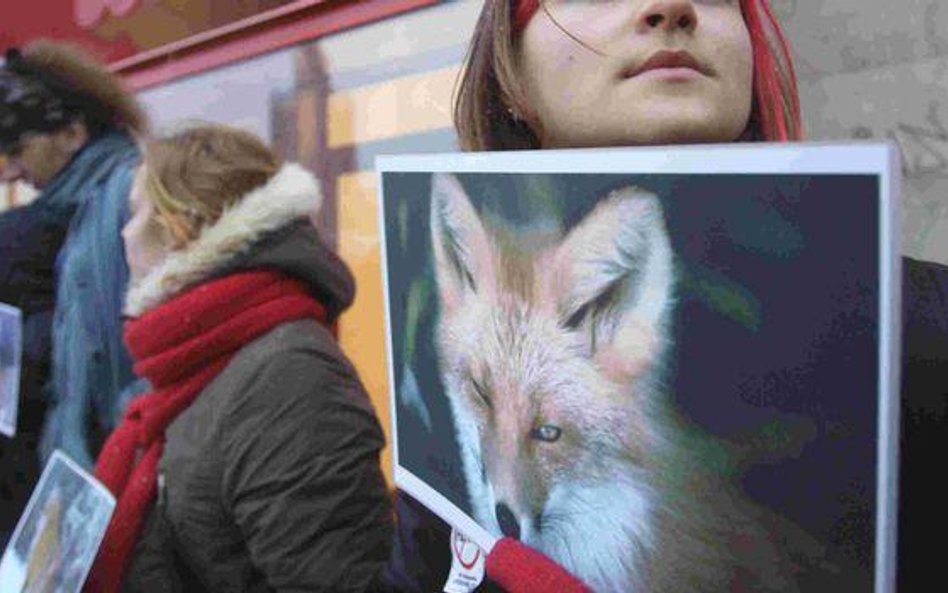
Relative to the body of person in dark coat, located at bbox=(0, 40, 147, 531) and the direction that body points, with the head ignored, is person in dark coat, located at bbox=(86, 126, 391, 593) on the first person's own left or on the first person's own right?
on the first person's own left

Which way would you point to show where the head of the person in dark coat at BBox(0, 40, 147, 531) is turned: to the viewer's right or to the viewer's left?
to the viewer's left

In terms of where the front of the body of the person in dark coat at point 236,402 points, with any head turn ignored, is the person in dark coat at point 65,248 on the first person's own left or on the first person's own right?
on the first person's own right

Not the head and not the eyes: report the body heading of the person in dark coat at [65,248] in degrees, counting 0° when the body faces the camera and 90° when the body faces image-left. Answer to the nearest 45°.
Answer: approximately 90°

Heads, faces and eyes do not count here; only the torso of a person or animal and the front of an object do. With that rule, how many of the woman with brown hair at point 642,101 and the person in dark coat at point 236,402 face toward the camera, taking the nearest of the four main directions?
1

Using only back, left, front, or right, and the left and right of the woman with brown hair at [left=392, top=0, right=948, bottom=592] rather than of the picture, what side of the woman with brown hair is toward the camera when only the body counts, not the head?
front

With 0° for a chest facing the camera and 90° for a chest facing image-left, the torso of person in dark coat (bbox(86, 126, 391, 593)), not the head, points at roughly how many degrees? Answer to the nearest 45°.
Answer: approximately 90°

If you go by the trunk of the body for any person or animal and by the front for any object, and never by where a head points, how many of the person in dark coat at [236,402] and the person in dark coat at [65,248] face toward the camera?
0

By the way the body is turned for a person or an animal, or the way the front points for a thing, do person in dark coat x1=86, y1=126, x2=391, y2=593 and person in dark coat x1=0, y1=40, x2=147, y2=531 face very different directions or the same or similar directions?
same or similar directions

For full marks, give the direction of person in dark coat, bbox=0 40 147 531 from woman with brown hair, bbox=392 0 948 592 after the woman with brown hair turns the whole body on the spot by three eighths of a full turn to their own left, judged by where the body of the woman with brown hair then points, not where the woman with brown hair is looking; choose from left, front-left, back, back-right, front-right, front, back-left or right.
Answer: left

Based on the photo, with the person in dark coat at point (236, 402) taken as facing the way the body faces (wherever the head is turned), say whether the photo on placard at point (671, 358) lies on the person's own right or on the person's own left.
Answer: on the person's own left

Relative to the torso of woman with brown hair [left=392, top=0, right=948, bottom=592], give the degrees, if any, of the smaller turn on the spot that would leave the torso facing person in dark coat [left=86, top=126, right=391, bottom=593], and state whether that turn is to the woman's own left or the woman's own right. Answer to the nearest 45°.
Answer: approximately 135° to the woman's own right
